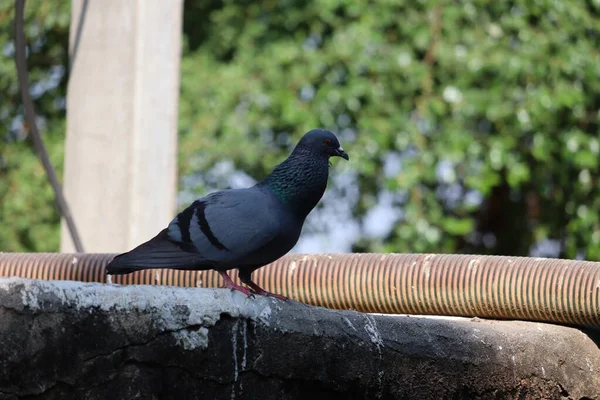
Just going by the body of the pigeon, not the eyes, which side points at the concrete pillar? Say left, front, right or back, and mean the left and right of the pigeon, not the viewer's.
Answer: left

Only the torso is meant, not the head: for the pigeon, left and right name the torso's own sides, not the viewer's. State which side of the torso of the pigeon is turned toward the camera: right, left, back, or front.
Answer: right

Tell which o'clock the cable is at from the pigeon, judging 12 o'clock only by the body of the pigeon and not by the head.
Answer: The cable is roughly at 8 o'clock from the pigeon.
